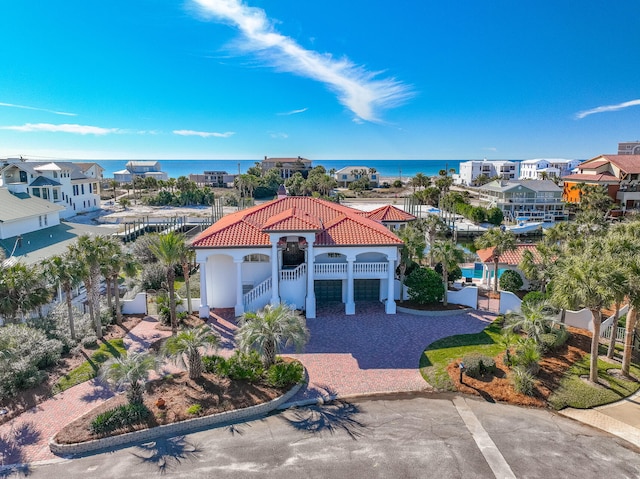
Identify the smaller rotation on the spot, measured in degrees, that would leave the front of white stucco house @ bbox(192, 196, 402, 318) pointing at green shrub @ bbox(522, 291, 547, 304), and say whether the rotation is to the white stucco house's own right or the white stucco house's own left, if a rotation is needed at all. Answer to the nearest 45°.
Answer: approximately 90° to the white stucco house's own left

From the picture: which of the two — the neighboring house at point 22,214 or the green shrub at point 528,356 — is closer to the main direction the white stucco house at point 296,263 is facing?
the green shrub

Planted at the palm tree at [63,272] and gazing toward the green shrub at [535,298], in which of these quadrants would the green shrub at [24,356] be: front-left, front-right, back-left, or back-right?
back-right

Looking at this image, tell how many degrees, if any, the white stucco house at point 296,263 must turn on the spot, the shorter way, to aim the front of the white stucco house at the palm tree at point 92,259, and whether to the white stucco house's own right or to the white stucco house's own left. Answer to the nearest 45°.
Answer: approximately 45° to the white stucco house's own right

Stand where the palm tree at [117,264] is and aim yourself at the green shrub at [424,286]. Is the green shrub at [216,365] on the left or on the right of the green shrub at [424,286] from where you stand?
right

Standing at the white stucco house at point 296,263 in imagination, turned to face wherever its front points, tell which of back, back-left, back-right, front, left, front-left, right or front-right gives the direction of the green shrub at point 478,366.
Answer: front-left

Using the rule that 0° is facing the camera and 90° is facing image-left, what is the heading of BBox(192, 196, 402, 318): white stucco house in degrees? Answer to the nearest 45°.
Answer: approximately 0°

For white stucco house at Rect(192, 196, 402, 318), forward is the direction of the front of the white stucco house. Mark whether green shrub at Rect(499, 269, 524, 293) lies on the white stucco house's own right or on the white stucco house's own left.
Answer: on the white stucco house's own left

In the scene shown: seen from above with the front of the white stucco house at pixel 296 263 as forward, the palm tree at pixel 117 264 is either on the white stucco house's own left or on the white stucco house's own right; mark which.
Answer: on the white stucco house's own right

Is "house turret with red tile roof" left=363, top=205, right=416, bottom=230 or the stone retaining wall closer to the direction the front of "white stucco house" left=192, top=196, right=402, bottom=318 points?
the stone retaining wall

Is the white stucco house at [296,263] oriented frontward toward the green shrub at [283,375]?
yes

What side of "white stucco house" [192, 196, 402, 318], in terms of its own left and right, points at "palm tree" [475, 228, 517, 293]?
left

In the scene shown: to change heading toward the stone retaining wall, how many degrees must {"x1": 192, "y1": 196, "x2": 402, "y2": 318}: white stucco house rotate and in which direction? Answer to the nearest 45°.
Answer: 0° — it already faces it

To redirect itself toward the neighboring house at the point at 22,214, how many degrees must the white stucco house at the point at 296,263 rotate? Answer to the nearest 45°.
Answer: approximately 135° to its right
